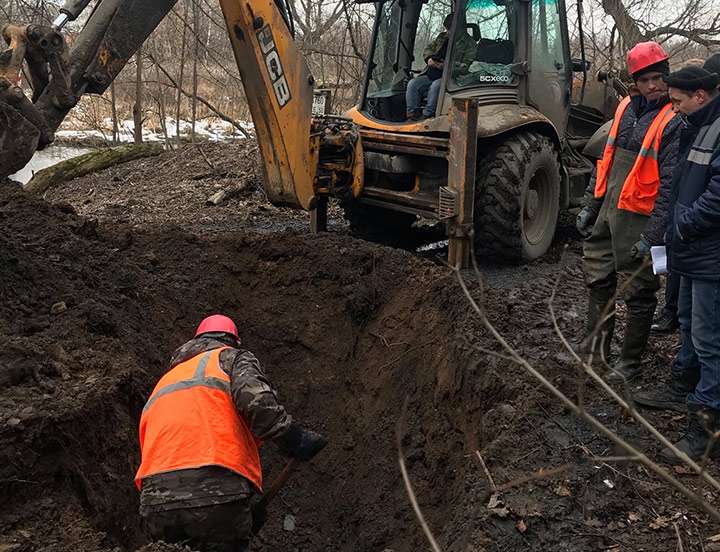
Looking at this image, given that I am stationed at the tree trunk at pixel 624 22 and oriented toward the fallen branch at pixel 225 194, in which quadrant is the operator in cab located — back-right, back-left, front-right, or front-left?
front-left

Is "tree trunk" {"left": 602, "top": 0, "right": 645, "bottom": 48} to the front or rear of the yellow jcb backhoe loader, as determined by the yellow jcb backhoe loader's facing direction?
to the front

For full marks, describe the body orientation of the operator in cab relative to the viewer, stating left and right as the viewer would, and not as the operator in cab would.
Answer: facing the viewer and to the left of the viewer

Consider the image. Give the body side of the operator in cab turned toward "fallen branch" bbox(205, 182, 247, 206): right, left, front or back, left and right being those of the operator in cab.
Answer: right

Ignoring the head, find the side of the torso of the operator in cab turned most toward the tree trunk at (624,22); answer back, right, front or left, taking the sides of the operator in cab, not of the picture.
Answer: back

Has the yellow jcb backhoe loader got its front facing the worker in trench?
no

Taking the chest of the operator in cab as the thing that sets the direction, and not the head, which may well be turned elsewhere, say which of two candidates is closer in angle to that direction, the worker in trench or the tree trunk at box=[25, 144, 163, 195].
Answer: the worker in trench

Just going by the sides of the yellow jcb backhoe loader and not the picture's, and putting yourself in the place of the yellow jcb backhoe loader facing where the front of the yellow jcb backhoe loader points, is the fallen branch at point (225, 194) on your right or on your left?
on your left

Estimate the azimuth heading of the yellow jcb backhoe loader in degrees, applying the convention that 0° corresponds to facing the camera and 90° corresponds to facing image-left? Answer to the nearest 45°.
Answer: approximately 225°

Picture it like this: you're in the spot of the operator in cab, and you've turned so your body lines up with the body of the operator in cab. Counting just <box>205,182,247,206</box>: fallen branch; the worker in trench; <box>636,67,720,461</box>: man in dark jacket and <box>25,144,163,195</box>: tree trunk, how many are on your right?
2

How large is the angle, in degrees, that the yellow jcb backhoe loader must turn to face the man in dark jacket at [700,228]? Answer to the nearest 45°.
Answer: approximately 135° to its right

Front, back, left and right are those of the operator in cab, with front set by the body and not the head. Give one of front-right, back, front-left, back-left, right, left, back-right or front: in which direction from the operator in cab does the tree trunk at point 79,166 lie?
right

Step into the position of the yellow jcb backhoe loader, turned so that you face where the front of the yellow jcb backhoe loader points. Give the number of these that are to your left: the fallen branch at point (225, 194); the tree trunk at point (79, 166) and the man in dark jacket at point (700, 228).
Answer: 2
